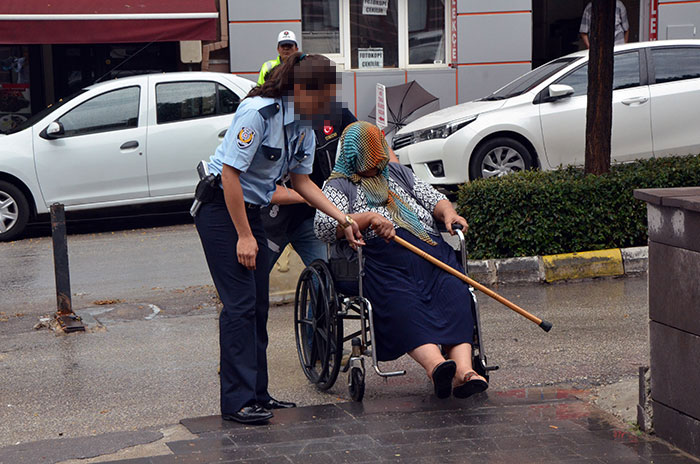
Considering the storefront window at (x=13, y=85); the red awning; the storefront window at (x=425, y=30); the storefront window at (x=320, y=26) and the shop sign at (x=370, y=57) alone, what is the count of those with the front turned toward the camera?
5

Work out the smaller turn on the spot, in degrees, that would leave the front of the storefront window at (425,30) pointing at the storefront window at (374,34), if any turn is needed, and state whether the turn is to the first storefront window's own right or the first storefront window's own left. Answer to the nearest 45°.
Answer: approximately 90° to the first storefront window's own right

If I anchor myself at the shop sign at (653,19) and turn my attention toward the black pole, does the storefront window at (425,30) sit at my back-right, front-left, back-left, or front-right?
front-right

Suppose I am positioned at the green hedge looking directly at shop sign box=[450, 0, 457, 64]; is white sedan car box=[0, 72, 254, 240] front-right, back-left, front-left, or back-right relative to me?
front-left

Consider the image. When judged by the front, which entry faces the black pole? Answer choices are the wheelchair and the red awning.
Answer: the red awning

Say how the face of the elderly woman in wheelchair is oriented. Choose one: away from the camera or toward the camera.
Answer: toward the camera

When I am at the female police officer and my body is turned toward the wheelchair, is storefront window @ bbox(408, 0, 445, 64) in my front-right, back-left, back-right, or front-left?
front-left

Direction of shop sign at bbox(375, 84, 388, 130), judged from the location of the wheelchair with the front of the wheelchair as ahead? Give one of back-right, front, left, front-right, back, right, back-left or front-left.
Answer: back-left

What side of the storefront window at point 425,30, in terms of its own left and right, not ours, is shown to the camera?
front

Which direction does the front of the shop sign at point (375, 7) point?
toward the camera

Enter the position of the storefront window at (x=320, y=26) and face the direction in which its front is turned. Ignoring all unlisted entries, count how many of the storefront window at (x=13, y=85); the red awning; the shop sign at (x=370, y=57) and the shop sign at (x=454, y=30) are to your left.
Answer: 2

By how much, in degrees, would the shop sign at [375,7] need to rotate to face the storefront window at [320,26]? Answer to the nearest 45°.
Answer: approximately 90° to its right

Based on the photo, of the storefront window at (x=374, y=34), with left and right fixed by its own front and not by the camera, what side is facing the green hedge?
front

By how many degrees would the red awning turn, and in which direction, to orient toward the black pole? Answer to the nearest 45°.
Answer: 0° — it already faces it

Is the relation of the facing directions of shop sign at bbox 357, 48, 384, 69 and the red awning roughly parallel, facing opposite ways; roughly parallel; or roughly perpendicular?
roughly parallel

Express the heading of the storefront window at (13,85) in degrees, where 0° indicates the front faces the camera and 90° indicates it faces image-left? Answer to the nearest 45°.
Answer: approximately 0°

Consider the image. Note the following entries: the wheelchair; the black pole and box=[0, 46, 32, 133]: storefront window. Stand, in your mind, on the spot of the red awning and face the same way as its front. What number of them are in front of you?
2

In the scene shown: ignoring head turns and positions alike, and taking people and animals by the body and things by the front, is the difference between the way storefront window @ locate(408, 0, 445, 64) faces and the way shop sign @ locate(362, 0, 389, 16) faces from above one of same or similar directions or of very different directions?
same or similar directions
